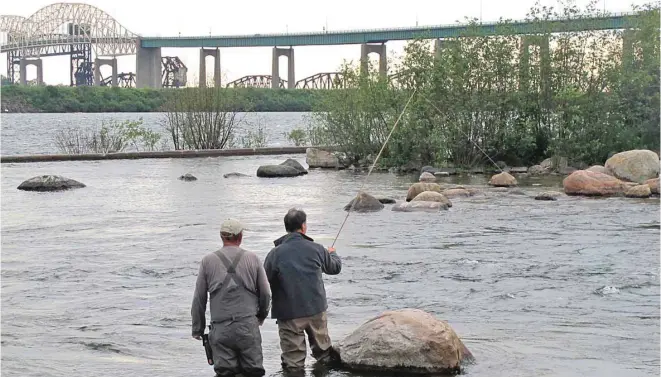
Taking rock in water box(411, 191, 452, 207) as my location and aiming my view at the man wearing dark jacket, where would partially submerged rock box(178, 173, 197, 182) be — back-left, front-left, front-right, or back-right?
back-right

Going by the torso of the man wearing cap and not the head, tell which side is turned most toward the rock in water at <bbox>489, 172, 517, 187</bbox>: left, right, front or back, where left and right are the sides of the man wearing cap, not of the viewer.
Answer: front

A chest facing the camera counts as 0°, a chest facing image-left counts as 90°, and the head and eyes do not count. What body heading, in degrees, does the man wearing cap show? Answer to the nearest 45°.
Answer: approximately 180°

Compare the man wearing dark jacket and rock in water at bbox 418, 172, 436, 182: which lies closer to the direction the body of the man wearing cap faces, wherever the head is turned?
the rock in water

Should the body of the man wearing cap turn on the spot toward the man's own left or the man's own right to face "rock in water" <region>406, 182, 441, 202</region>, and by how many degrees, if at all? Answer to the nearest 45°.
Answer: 0° — they already face it

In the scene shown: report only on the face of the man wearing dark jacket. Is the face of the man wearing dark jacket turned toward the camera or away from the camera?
away from the camera

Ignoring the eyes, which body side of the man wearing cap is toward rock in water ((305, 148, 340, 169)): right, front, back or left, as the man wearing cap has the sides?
front

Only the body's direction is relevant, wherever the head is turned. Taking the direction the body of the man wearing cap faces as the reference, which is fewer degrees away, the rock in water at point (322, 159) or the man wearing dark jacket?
the rock in water

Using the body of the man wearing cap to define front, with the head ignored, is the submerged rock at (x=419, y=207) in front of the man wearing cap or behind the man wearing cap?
in front

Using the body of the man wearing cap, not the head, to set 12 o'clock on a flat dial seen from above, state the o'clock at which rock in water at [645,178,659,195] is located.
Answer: The rock in water is roughly at 1 o'clock from the man wearing cap.

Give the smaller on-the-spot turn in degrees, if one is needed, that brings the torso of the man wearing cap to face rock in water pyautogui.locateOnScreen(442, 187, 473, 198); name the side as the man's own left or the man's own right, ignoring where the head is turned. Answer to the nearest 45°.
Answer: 0° — they already face it
